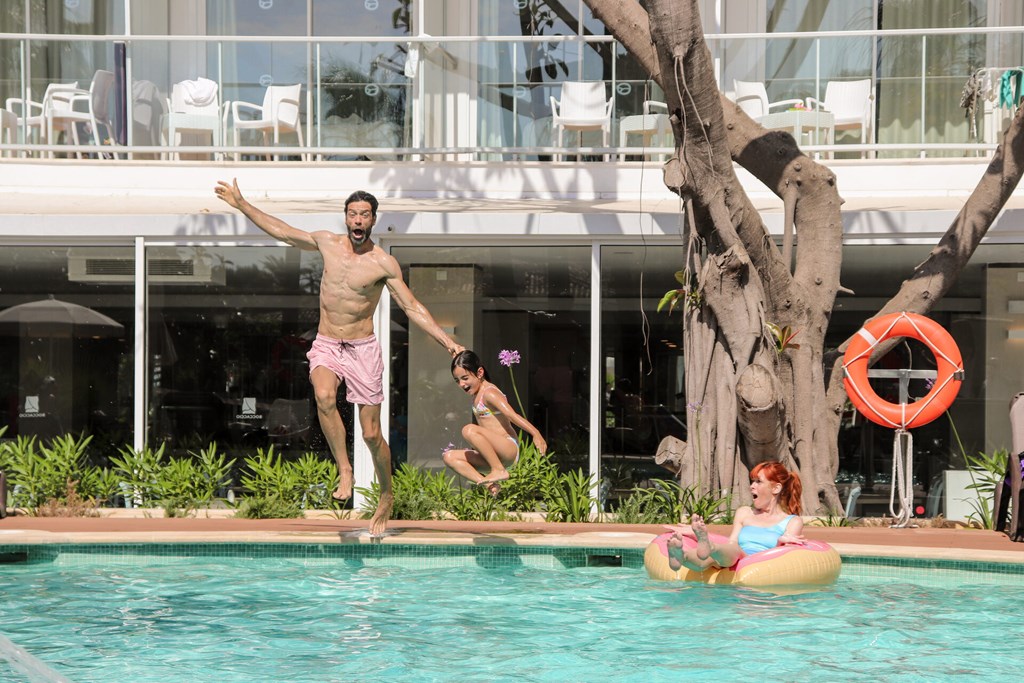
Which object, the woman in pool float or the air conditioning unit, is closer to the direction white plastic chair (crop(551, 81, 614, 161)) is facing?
the woman in pool float

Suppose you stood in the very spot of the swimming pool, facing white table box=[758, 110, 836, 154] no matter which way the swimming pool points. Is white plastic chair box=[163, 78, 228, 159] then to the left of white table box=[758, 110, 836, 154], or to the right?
left

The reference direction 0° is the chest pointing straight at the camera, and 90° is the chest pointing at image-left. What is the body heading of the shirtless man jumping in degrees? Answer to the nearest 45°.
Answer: approximately 0°

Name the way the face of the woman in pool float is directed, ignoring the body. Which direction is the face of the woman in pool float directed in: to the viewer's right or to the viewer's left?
to the viewer's left

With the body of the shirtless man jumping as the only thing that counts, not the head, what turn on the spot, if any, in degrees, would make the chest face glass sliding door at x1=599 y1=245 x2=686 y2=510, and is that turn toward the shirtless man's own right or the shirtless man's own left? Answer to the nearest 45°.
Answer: approximately 135° to the shirtless man's own left

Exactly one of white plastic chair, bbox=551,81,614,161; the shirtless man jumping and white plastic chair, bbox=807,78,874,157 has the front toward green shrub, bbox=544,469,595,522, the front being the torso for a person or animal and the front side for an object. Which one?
white plastic chair, bbox=551,81,614,161

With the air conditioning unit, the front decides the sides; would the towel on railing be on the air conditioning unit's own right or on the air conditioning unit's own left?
on the air conditioning unit's own left

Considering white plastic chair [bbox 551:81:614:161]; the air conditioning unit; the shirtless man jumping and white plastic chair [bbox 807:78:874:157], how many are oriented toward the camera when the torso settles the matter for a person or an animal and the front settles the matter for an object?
3
